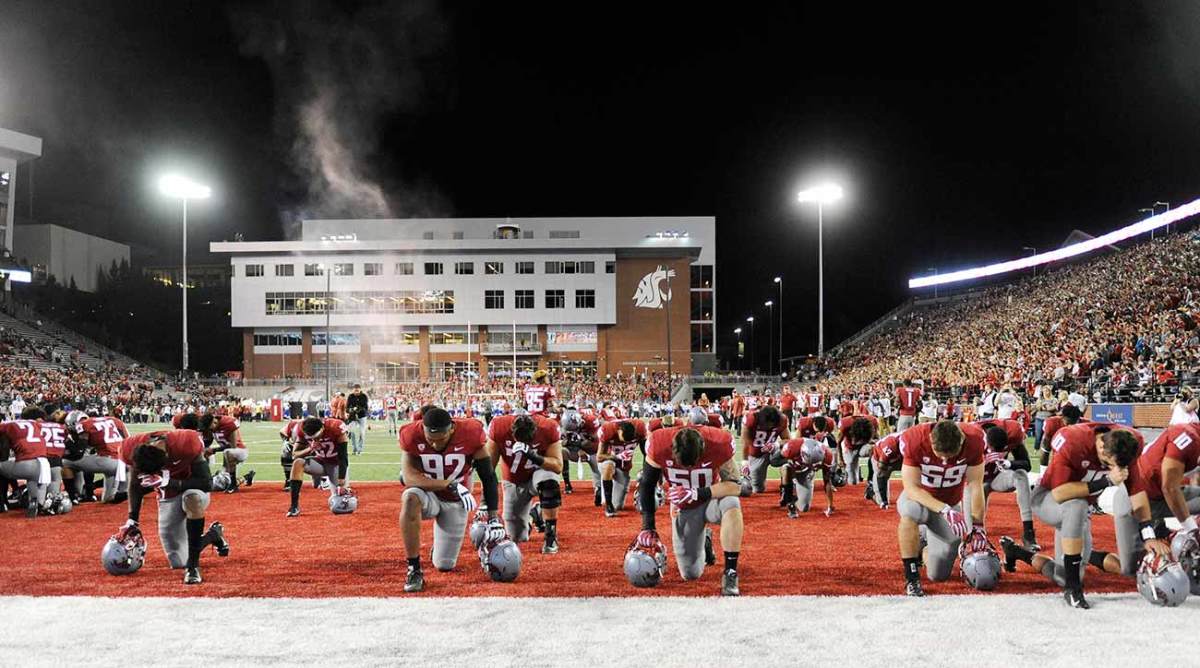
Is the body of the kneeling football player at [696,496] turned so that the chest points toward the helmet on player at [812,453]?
no

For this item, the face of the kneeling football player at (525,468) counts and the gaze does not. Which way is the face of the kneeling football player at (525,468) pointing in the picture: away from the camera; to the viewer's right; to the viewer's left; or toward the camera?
toward the camera

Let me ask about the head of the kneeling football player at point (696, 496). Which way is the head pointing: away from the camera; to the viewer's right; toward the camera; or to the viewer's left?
toward the camera

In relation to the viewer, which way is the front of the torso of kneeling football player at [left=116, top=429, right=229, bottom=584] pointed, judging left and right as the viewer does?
facing the viewer and to the left of the viewer

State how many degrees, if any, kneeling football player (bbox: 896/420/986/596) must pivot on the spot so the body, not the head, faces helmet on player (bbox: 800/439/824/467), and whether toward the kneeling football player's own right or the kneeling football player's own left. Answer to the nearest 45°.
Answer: approximately 180°

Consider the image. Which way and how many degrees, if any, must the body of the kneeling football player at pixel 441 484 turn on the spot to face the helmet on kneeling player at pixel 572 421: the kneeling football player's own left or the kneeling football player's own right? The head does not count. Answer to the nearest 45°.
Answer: approximately 180°

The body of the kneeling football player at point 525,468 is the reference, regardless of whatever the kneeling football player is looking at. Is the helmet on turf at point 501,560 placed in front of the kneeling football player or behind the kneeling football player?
in front

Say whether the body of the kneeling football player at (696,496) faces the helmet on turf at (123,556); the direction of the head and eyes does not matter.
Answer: no

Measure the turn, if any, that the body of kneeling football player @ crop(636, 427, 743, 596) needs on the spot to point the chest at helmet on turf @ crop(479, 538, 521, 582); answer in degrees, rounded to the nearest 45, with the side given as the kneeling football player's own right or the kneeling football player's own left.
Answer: approximately 90° to the kneeling football player's own right

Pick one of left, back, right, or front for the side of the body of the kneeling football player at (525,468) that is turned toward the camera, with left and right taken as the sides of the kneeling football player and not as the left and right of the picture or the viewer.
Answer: front

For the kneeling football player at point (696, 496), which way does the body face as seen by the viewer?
toward the camera

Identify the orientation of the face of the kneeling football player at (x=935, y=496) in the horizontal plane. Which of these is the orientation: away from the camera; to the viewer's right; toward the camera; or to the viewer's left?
toward the camera

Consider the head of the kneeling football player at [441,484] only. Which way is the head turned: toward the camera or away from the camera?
toward the camera

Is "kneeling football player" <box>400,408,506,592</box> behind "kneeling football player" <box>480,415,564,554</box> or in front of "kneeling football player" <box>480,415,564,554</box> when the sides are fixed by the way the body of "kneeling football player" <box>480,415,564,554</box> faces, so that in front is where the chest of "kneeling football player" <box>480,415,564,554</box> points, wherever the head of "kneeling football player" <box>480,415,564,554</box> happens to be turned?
in front

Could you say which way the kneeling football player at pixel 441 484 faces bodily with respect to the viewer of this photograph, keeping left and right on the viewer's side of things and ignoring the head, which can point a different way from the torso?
facing the viewer

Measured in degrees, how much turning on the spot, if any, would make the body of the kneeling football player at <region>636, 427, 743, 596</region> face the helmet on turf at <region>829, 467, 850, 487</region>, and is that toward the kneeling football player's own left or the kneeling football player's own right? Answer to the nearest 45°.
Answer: approximately 180°
